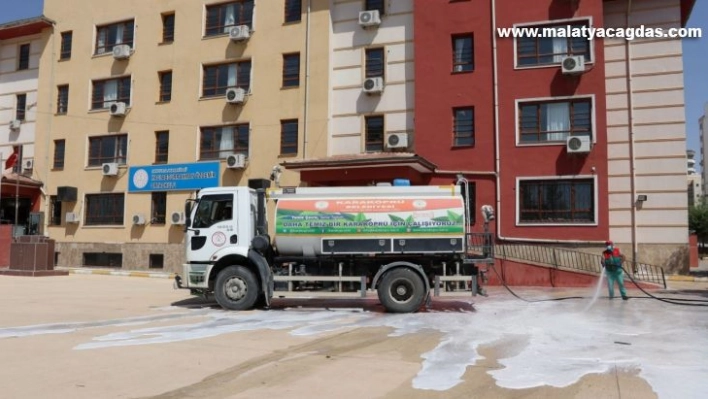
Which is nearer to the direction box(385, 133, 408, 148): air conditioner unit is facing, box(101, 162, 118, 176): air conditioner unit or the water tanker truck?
the water tanker truck

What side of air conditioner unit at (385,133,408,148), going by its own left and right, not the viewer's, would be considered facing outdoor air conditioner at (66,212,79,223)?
right

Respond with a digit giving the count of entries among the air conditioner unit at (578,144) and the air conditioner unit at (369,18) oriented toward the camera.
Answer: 2

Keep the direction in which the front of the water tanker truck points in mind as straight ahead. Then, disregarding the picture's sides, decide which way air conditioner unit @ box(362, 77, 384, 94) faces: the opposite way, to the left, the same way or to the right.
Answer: to the left

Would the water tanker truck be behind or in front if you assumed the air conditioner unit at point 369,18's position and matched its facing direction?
in front

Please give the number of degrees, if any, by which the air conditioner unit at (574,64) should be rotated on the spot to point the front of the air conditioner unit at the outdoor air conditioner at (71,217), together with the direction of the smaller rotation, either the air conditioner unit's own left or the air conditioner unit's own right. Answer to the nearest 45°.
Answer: approximately 90° to the air conditioner unit's own right

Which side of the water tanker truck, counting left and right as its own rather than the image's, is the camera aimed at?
left

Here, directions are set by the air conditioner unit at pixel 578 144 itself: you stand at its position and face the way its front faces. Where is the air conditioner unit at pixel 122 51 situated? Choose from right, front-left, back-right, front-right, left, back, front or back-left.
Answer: right

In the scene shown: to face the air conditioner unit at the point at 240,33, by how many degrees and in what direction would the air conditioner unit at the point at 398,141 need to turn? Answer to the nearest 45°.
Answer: approximately 90° to its right

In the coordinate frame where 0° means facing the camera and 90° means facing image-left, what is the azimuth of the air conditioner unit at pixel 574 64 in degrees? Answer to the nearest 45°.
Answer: approximately 0°

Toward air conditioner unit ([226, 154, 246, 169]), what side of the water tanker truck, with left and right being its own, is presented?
right

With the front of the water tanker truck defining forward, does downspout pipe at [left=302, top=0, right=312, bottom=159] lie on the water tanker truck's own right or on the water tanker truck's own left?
on the water tanker truck's own right

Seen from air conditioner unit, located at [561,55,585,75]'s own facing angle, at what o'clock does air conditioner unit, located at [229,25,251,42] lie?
air conditioner unit, located at [229,25,251,42] is roughly at 3 o'clock from air conditioner unit, located at [561,55,585,75].

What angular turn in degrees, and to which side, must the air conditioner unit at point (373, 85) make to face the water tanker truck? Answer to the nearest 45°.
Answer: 0° — it already faces it
